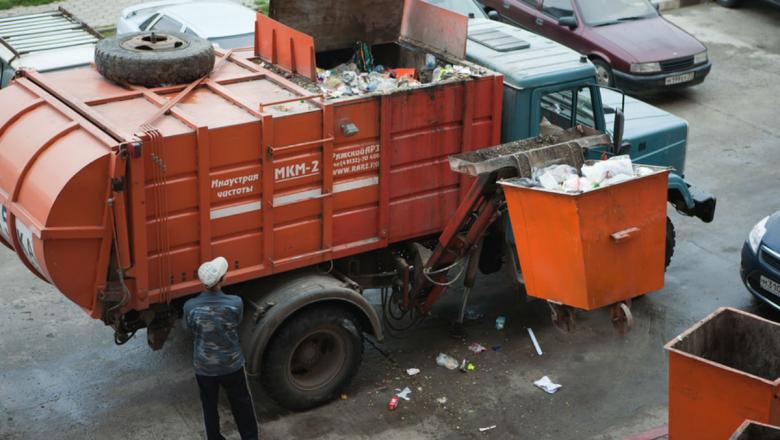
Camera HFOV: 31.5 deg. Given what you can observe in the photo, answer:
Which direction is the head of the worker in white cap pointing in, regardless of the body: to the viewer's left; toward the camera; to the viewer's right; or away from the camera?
away from the camera

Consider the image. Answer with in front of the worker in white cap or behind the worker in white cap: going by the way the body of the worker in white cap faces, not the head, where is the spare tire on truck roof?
in front

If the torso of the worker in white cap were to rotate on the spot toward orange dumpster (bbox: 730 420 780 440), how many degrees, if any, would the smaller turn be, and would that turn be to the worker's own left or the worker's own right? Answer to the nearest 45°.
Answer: approximately 135° to the worker's own right

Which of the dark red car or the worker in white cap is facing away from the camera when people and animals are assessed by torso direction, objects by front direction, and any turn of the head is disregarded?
the worker in white cap

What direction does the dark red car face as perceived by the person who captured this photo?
facing the viewer and to the right of the viewer

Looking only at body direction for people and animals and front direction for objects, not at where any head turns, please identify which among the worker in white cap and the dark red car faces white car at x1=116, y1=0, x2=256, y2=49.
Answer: the worker in white cap

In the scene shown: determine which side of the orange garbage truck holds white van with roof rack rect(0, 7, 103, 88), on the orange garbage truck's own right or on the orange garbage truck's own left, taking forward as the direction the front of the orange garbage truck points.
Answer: on the orange garbage truck's own left

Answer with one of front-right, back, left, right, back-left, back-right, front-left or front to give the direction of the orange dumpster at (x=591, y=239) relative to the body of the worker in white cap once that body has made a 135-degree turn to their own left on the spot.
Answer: back-left

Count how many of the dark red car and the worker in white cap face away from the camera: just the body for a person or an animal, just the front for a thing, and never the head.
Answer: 1

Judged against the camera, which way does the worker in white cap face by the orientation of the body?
away from the camera

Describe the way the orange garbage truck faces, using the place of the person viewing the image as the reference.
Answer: facing away from the viewer and to the right of the viewer

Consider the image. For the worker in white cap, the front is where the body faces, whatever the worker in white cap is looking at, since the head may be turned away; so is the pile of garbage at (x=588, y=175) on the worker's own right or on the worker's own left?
on the worker's own right

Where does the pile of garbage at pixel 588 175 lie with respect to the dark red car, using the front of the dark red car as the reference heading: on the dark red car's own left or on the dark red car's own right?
on the dark red car's own right

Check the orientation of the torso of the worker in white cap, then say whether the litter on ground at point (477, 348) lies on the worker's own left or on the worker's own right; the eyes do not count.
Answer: on the worker's own right

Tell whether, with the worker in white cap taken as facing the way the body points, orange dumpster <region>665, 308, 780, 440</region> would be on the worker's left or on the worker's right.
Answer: on the worker's right

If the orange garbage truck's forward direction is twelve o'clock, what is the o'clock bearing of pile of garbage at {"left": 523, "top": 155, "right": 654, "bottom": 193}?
The pile of garbage is roughly at 2 o'clock from the orange garbage truck.
